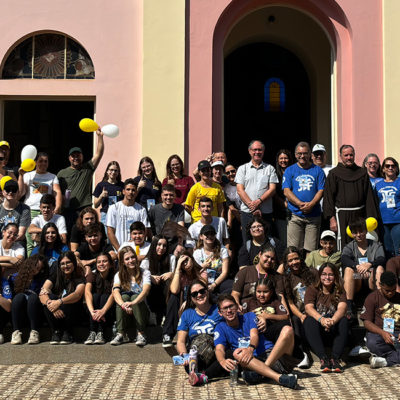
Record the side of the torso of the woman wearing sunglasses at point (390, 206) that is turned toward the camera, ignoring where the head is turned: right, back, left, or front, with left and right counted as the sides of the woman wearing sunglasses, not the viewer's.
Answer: front

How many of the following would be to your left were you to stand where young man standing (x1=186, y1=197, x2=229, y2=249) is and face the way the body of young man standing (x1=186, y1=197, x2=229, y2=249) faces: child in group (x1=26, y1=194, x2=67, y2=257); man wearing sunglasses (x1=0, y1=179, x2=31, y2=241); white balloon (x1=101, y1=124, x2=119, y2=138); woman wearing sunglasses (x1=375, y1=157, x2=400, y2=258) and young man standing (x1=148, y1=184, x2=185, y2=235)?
1

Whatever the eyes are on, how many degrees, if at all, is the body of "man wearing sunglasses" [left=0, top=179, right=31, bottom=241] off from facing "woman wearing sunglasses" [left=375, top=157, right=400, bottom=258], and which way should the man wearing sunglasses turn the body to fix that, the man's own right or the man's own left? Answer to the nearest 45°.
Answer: approximately 90° to the man's own left

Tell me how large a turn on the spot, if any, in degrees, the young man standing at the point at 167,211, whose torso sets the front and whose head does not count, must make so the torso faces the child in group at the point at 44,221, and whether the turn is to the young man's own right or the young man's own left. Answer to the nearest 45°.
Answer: approximately 90° to the young man's own right

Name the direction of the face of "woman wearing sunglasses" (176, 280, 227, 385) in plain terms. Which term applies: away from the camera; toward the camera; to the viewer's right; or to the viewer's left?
toward the camera

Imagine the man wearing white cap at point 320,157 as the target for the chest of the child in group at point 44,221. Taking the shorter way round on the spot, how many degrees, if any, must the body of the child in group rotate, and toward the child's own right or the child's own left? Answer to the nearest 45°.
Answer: approximately 90° to the child's own left

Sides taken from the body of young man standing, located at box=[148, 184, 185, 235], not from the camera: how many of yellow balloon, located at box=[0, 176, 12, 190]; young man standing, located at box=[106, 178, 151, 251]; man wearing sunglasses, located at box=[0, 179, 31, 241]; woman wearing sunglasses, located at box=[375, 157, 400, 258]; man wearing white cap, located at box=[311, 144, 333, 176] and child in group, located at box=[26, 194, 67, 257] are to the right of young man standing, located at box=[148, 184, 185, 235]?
4

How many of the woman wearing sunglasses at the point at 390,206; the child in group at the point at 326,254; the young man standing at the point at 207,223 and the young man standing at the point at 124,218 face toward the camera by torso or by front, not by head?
4

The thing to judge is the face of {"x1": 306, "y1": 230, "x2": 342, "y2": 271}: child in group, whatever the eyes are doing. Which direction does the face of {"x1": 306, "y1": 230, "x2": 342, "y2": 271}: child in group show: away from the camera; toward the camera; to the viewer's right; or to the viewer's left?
toward the camera

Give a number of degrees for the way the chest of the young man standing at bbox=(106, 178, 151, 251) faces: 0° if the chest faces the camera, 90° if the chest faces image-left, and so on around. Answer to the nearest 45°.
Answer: approximately 0°

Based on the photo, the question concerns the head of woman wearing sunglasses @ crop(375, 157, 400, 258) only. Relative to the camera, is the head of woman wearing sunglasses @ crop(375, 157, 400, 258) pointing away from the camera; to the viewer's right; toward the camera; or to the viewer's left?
toward the camera

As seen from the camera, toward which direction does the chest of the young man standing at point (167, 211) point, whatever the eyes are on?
toward the camera

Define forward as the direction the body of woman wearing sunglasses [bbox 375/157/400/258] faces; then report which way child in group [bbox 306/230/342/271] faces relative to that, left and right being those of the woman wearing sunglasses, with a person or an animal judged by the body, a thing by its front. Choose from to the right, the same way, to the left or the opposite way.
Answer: the same way

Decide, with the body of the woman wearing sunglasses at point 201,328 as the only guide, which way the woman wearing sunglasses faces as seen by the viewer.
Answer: toward the camera

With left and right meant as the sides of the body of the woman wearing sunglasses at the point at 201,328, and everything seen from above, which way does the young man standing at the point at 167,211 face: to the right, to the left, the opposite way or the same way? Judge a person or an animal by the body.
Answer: the same way

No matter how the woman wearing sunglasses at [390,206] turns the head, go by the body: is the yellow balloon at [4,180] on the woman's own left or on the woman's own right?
on the woman's own right

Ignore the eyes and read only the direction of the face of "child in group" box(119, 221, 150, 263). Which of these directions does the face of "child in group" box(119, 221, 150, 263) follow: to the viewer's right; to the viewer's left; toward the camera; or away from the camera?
toward the camera

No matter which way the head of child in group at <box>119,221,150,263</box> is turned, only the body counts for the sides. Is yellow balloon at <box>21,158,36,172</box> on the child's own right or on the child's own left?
on the child's own right

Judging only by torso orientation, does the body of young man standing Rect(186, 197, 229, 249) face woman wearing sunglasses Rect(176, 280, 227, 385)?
yes

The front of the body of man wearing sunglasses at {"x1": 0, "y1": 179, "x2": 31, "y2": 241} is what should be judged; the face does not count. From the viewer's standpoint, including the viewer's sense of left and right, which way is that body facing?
facing the viewer
